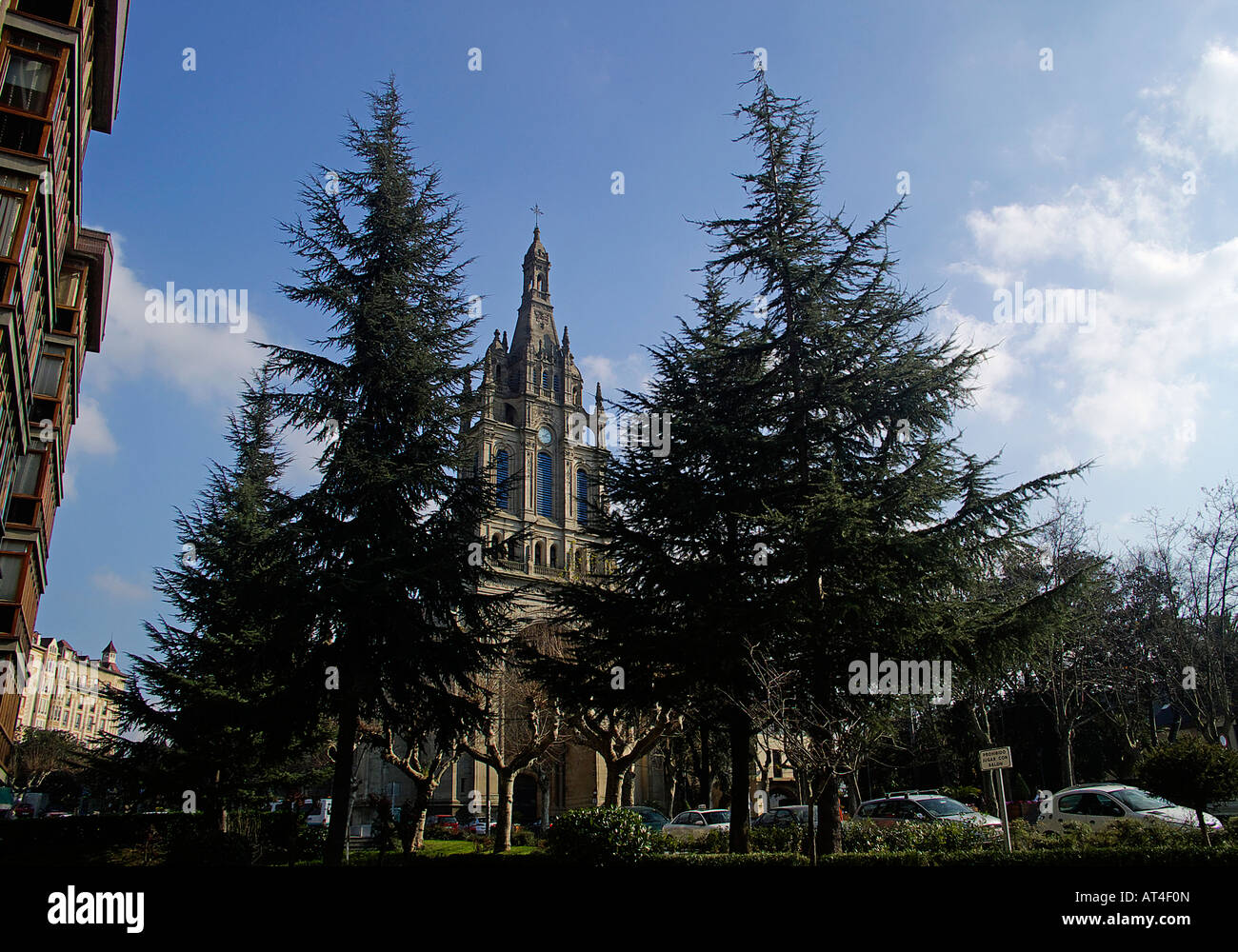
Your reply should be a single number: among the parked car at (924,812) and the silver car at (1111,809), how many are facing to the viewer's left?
0
